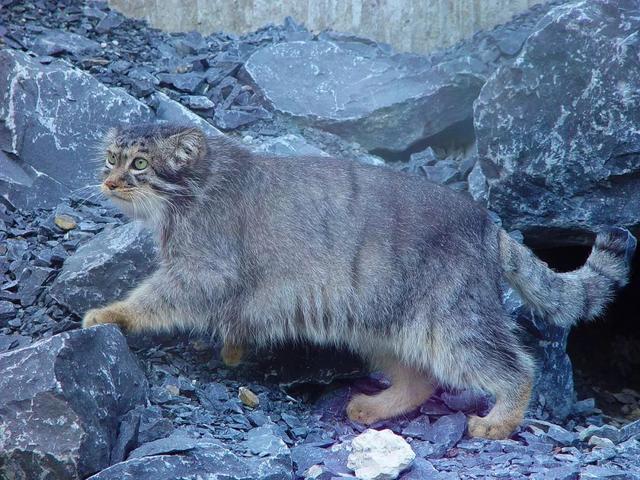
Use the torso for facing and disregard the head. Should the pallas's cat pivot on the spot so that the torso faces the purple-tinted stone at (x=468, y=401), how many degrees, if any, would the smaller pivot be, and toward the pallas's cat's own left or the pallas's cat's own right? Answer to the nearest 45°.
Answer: approximately 180°

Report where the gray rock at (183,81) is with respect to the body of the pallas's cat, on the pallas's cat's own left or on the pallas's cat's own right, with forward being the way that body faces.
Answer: on the pallas's cat's own right

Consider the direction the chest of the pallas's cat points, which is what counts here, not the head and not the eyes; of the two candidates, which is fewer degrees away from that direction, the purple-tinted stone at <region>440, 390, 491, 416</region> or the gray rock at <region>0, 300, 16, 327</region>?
the gray rock

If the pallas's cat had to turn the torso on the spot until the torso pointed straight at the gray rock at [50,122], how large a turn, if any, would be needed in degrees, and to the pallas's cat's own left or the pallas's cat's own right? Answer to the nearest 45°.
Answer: approximately 45° to the pallas's cat's own right

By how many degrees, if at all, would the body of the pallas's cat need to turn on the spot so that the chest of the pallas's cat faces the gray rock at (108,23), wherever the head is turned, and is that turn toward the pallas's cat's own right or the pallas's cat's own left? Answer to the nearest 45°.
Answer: approximately 45° to the pallas's cat's own right

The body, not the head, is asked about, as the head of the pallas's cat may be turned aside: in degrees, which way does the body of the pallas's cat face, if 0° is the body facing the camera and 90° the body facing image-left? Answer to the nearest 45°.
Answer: approximately 90°

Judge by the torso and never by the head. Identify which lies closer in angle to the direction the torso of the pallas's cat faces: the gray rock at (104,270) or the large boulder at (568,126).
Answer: the gray rock

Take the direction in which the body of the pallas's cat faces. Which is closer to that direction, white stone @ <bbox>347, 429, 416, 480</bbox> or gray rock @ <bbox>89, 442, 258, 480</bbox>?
the gray rock

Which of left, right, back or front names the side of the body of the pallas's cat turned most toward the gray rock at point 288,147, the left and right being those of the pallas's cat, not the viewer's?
right

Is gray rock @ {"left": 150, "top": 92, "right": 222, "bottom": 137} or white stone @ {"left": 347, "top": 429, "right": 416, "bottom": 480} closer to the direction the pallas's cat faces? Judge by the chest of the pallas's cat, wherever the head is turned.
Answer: the gray rock

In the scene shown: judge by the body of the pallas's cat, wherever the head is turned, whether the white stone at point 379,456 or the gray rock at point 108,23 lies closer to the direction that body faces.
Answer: the gray rock
